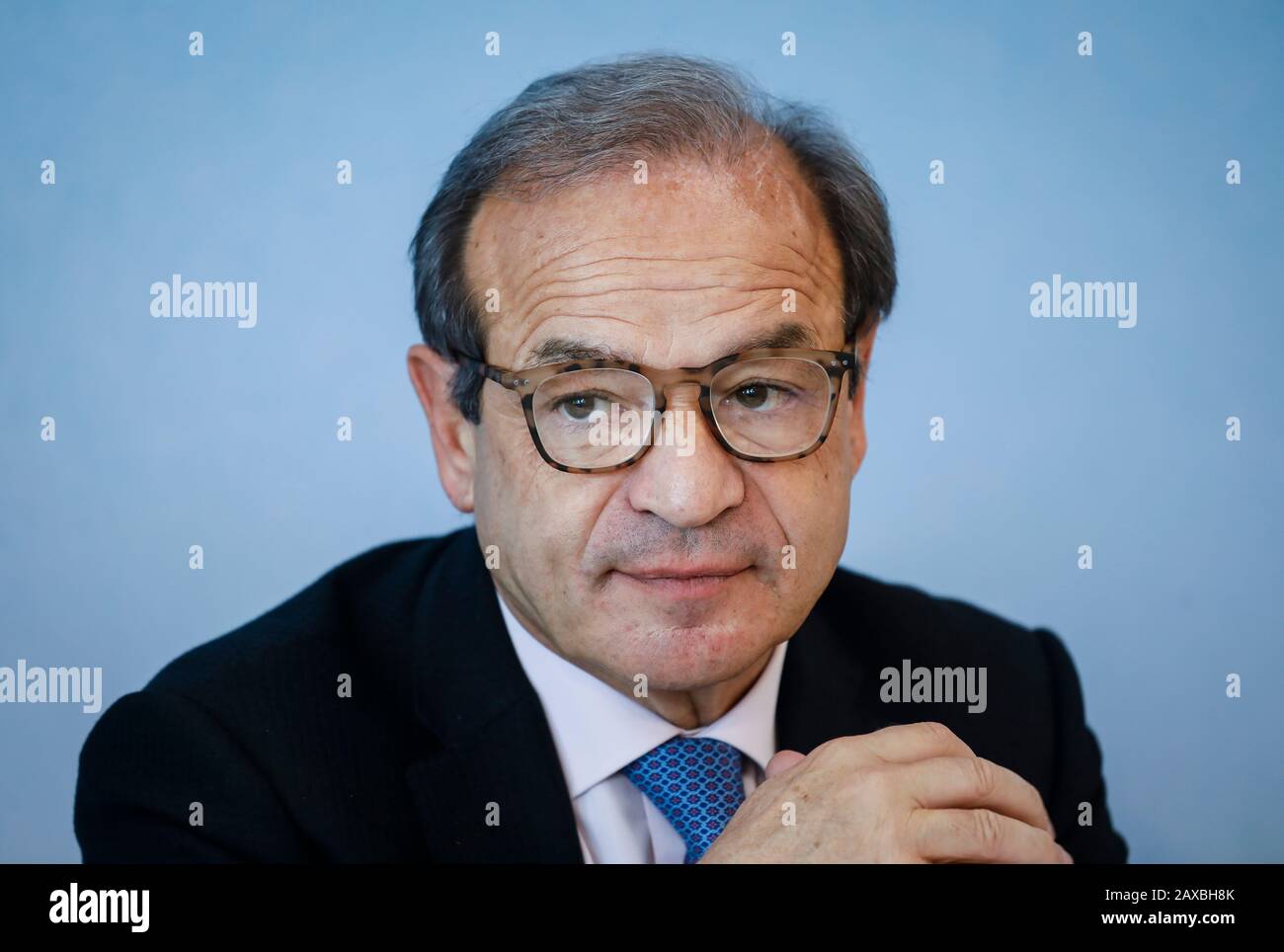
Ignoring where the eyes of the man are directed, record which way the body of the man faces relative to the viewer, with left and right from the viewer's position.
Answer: facing the viewer and to the right of the viewer
